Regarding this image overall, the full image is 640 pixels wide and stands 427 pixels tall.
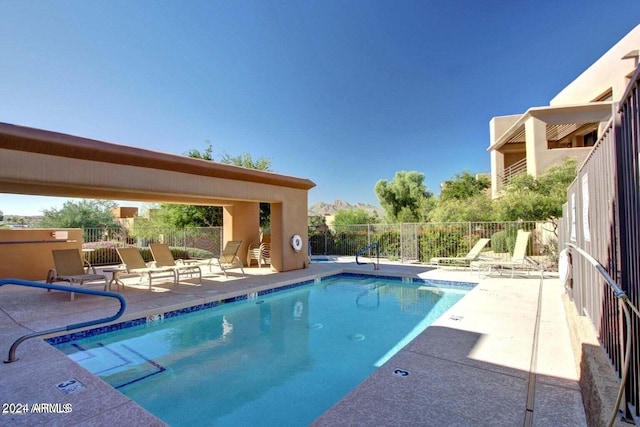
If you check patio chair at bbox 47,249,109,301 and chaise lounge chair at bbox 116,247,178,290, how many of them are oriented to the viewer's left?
0

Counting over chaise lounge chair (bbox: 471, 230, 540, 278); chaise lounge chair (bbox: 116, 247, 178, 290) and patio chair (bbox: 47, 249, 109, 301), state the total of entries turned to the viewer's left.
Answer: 1

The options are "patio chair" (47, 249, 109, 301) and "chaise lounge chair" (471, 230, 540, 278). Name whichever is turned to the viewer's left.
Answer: the chaise lounge chair

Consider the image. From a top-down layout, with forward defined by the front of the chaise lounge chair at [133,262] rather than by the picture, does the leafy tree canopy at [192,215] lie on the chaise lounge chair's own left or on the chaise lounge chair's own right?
on the chaise lounge chair's own left

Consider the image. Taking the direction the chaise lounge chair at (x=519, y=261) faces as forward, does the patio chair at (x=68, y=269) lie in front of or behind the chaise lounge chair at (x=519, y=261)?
in front

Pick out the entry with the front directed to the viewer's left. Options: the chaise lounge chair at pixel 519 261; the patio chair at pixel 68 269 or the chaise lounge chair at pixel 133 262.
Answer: the chaise lounge chair at pixel 519 261

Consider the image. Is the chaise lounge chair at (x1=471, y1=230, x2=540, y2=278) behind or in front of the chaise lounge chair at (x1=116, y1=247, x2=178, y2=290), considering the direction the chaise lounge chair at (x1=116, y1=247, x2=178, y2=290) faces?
in front

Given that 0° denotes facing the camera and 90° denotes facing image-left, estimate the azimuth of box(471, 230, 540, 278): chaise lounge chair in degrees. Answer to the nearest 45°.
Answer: approximately 90°
